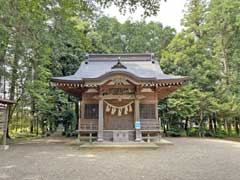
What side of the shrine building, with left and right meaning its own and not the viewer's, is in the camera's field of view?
front
